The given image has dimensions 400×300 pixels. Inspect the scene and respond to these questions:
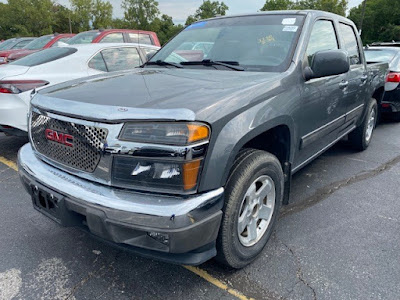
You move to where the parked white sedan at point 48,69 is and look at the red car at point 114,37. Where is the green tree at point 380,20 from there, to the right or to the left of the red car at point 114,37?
right

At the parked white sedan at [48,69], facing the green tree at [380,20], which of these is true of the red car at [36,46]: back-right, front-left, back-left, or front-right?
front-left

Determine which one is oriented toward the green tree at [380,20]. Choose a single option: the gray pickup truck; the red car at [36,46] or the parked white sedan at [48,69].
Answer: the parked white sedan

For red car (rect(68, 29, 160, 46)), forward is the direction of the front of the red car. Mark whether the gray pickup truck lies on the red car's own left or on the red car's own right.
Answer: on the red car's own left

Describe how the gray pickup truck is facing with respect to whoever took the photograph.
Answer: facing the viewer and to the left of the viewer

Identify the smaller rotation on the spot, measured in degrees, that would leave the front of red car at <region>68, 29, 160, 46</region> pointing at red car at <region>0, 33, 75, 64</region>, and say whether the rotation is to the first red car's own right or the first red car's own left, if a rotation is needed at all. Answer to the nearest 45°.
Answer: approximately 90° to the first red car's own right

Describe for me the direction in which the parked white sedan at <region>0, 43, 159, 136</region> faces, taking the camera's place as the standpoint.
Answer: facing away from the viewer and to the right of the viewer

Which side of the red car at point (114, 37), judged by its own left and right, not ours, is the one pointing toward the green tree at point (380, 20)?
back

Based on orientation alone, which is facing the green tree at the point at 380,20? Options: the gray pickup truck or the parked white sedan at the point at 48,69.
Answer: the parked white sedan

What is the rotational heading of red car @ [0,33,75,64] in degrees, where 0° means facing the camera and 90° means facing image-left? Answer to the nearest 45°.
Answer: approximately 45°

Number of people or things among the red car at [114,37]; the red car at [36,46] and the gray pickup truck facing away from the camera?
0

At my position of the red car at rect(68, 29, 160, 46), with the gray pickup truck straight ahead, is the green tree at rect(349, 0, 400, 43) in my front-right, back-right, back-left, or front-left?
back-left

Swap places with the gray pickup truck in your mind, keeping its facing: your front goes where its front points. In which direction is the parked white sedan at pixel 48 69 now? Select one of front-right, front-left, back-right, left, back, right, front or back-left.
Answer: right

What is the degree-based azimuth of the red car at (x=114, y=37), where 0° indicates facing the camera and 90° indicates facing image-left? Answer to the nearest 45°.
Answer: approximately 45°

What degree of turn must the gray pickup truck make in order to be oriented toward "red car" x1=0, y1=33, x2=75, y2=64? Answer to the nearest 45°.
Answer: approximately 90° to its right
